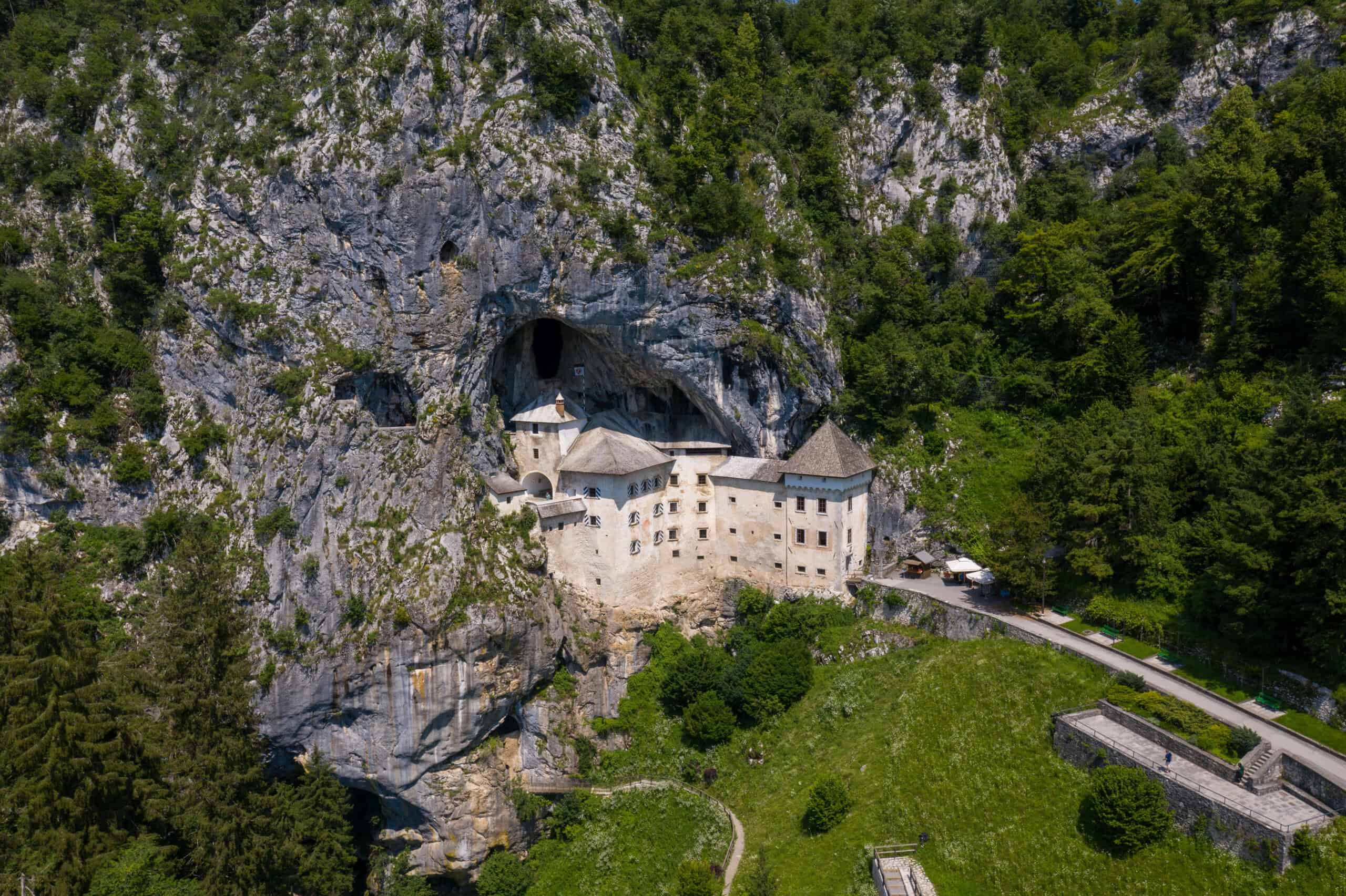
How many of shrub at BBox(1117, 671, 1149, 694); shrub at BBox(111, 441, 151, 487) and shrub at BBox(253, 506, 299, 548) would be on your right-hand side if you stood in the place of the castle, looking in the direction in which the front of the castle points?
2

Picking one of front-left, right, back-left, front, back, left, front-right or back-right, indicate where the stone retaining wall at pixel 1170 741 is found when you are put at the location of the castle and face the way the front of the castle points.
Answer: front-left

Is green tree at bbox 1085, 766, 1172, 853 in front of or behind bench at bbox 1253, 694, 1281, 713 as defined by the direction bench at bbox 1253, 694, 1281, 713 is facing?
in front

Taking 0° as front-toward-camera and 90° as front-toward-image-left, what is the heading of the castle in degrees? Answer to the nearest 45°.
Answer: approximately 0°

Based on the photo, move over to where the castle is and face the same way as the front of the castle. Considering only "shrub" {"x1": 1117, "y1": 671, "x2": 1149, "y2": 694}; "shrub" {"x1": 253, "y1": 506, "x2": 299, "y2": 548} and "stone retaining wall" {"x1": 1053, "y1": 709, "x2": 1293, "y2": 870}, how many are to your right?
1

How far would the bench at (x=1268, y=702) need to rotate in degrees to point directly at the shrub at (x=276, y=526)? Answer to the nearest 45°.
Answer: approximately 45° to its right

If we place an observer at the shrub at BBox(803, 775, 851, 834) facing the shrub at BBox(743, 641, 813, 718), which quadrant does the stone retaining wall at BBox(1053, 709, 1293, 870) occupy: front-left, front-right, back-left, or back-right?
back-right

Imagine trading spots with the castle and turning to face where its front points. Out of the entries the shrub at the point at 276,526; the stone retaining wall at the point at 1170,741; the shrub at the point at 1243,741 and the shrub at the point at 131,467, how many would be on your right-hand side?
2

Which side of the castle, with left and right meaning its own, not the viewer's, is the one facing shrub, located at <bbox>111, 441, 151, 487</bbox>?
right

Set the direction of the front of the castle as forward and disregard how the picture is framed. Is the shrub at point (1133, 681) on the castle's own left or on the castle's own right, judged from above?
on the castle's own left

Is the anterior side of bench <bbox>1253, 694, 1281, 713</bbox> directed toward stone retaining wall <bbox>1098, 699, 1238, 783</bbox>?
yes

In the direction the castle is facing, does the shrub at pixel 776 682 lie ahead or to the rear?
ahead

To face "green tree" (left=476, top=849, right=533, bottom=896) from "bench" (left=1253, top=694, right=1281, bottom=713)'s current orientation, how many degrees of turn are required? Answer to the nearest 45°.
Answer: approximately 45° to its right

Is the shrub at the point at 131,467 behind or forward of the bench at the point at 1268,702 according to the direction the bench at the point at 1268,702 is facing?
forward
